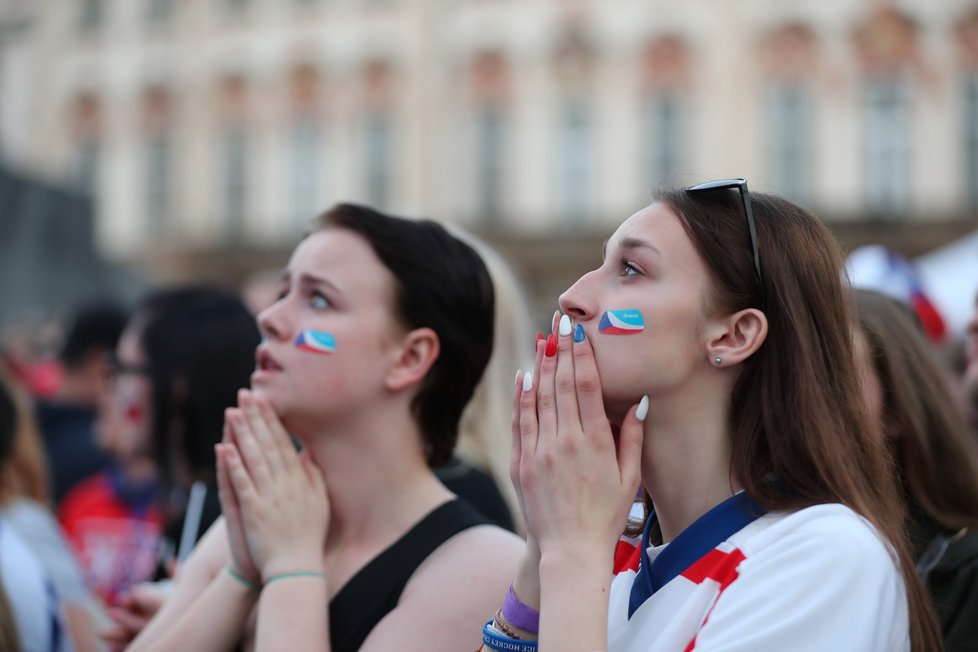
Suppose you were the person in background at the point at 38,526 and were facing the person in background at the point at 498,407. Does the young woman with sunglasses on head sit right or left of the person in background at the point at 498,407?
right

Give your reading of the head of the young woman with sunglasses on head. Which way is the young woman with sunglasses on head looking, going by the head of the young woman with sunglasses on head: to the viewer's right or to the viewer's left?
to the viewer's left

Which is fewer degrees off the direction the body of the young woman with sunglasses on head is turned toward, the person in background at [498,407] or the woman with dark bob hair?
the woman with dark bob hair

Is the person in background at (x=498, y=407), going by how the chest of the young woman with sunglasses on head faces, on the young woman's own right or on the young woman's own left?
on the young woman's own right

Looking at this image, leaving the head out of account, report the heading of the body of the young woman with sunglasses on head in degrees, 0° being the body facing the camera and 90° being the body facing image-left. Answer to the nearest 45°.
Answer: approximately 90°

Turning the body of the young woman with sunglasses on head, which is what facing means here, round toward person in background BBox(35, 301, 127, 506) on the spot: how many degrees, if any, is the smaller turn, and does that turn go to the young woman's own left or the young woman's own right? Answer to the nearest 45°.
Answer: approximately 45° to the young woman's own right
